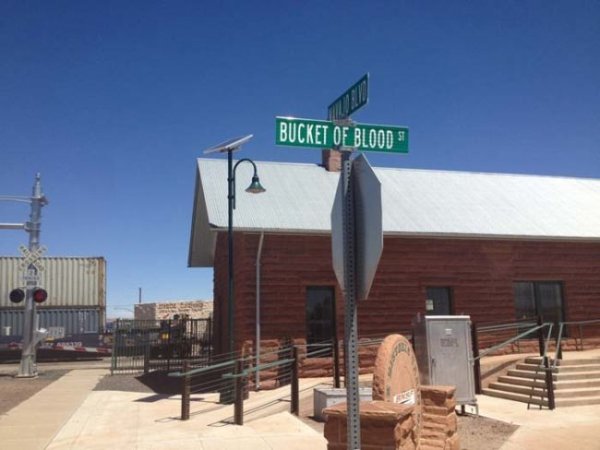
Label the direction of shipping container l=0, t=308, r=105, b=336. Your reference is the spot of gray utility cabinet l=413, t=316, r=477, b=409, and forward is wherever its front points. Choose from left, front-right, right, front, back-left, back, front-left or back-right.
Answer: back-right

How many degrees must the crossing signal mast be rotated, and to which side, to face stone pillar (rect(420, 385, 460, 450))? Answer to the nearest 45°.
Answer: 0° — it already faces it

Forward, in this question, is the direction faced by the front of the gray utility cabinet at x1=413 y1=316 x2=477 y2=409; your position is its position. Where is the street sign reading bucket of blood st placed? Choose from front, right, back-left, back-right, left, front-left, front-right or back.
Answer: front

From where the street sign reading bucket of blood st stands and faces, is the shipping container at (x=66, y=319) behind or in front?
behind

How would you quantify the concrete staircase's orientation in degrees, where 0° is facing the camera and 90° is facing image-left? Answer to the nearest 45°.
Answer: approximately 0°

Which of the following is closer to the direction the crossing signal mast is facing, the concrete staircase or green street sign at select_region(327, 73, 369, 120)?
the green street sign

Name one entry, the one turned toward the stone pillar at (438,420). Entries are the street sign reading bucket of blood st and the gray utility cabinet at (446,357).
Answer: the gray utility cabinet

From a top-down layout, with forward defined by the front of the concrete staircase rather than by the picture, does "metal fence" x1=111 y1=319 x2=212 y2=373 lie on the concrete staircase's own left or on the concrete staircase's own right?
on the concrete staircase's own right

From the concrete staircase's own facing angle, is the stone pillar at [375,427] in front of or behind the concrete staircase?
in front

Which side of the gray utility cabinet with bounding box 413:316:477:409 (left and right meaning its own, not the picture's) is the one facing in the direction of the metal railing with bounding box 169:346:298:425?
right

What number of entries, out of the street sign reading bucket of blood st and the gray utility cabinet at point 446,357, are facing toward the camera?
2

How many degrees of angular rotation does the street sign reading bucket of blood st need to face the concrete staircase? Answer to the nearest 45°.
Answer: approximately 135° to its left

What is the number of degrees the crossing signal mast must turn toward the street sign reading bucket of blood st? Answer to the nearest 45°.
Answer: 0° — it already faces it

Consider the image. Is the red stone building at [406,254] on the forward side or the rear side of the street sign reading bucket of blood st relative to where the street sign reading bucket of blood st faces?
on the rear side

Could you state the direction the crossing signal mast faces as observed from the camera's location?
facing the viewer
